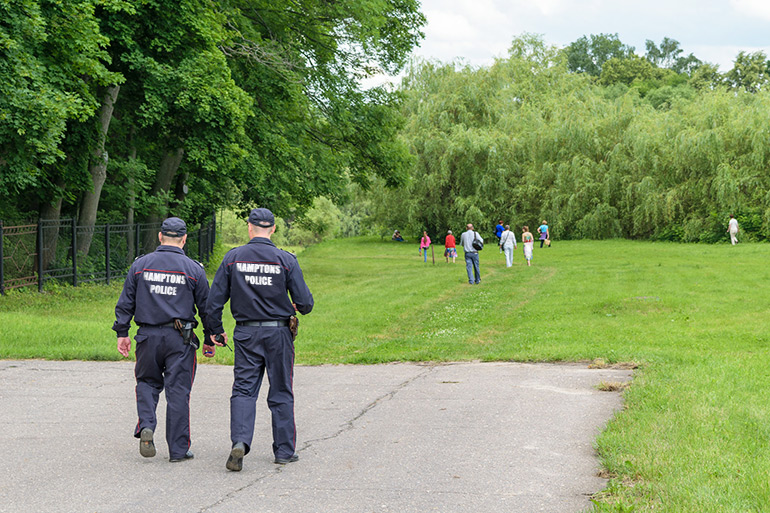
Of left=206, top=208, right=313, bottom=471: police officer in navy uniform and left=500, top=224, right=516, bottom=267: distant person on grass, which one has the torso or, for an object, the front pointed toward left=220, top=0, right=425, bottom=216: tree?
the police officer in navy uniform

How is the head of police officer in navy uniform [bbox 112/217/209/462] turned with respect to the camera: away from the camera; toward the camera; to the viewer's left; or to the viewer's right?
away from the camera

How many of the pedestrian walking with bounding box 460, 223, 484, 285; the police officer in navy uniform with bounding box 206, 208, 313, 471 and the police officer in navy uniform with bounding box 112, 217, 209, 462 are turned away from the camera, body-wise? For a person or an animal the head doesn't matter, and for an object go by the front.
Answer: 3

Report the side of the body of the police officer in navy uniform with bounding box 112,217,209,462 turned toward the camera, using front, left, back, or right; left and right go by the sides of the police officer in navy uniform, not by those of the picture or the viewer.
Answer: back

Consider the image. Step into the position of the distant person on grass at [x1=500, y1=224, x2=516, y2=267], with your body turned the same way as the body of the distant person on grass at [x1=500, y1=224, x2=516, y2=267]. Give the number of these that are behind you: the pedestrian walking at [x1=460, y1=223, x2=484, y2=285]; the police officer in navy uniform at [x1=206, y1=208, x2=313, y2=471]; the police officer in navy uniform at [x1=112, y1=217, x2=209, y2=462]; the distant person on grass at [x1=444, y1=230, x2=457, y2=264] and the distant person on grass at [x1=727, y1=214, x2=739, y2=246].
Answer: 3

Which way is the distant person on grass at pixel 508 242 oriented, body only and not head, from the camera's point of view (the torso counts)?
away from the camera

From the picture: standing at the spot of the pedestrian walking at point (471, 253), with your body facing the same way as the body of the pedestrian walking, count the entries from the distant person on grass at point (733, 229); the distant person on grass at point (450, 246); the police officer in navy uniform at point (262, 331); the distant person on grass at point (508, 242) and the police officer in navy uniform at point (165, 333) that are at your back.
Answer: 2

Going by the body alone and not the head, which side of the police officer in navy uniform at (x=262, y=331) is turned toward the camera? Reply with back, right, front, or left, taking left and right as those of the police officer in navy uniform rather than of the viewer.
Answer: back

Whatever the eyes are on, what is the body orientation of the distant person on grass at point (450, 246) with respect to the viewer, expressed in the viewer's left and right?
facing away from the viewer

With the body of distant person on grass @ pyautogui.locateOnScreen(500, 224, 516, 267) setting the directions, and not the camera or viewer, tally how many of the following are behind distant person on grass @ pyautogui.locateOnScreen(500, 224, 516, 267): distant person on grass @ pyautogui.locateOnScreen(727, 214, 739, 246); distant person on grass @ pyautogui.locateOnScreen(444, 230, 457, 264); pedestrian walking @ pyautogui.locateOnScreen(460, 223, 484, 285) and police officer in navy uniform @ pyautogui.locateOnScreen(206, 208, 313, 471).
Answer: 2

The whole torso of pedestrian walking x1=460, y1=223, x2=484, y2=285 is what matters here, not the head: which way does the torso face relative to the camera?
away from the camera

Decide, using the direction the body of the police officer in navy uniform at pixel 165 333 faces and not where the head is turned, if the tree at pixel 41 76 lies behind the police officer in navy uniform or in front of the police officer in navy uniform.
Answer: in front
